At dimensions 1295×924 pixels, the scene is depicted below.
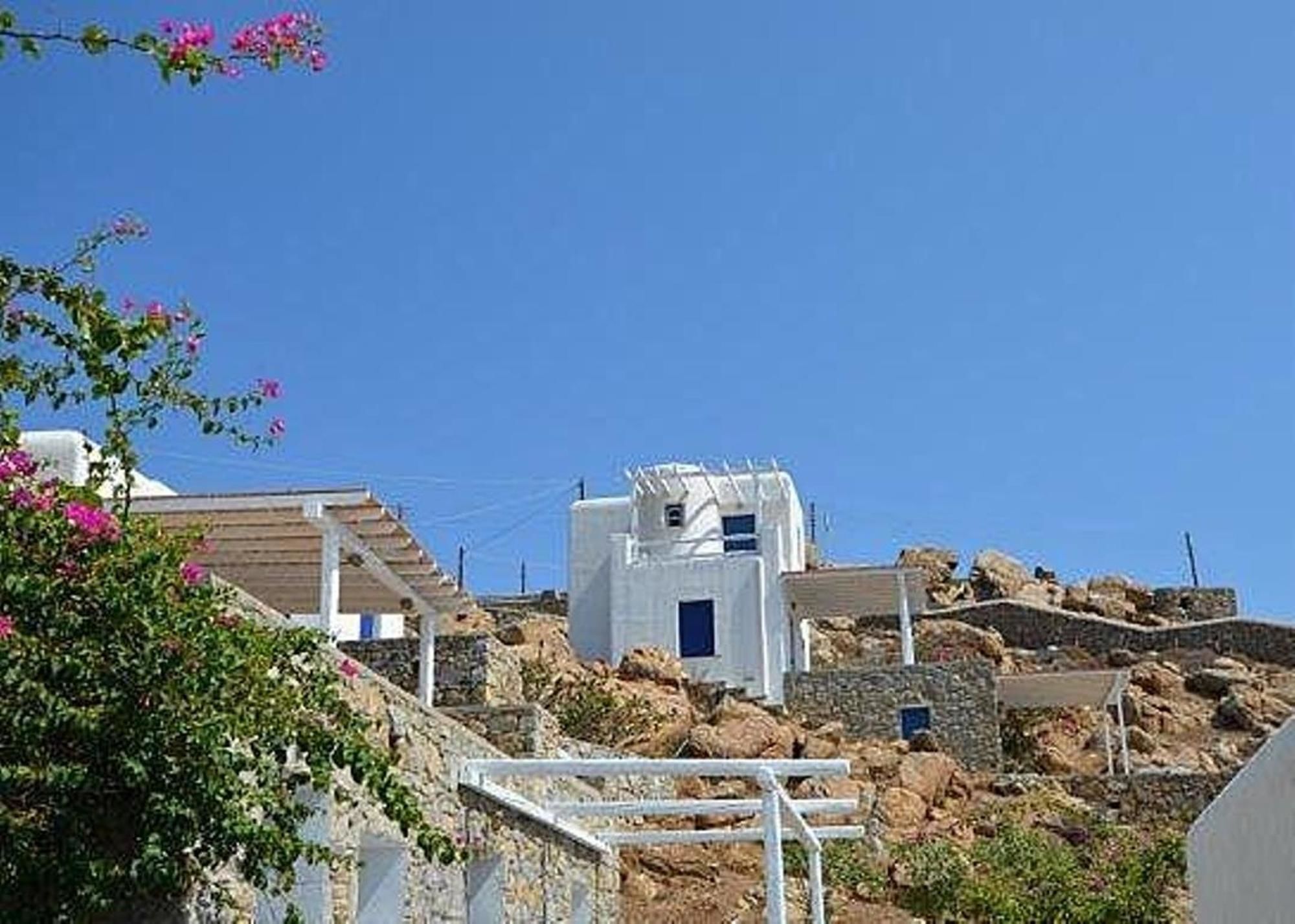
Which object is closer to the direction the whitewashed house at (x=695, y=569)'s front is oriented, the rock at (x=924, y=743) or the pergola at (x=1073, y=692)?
the rock

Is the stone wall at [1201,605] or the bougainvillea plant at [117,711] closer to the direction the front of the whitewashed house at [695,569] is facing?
the bougainvillea plant

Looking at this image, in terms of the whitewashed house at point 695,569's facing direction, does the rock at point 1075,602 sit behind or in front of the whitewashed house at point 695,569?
behind

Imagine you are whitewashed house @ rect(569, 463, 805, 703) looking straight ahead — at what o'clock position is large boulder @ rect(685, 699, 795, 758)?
The large boulder is roughly at 12 o'clock from the whitewashed house.

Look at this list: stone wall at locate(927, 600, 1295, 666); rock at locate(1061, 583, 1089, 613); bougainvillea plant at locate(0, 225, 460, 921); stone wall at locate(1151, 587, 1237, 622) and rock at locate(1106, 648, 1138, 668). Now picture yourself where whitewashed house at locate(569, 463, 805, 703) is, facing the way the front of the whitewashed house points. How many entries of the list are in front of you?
1

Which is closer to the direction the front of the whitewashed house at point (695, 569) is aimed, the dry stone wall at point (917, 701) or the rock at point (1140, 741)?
the dry stone wall

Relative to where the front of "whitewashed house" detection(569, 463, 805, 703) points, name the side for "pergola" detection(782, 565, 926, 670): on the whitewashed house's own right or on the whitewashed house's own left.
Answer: on the whitewashed house's own left

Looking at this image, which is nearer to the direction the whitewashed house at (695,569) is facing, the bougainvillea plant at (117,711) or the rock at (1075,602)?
the bougainvillea plant

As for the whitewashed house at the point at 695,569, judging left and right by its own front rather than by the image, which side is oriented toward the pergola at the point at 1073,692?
left

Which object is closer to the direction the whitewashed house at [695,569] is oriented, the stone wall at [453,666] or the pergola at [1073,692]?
the stone wall

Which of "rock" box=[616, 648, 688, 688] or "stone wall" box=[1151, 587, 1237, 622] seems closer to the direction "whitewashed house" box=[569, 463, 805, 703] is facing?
the rock

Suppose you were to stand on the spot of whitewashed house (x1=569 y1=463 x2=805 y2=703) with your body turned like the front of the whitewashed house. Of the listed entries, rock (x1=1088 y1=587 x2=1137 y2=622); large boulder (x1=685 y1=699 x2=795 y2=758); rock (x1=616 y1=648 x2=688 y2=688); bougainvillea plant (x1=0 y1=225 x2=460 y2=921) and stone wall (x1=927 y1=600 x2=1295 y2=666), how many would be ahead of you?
3

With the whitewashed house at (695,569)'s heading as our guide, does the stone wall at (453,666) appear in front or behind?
in front

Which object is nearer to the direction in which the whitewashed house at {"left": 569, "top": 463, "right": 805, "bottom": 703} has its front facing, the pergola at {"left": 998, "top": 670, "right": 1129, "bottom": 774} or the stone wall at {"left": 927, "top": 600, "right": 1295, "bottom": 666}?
the pergola

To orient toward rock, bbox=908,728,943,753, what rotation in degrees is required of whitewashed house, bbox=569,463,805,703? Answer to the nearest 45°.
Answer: approximately 45° to its left

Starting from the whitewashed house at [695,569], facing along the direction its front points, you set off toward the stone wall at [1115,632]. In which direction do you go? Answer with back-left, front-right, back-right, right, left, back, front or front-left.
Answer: back-left

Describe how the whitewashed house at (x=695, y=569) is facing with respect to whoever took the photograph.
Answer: facing the viewer

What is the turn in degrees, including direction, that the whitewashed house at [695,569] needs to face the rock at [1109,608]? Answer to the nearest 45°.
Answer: approximately 135° to its left

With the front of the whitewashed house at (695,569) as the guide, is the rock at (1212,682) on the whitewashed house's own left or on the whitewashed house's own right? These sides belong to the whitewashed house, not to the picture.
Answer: on the whitewashed house's own left

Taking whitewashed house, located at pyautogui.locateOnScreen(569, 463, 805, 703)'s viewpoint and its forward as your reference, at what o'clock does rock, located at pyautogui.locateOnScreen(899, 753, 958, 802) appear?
The rock is roughly at 11 o'clock from the whitewashed house.
